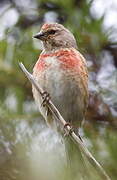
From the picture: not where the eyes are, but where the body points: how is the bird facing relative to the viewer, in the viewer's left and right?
facing the viewer and to the left of the viewer
